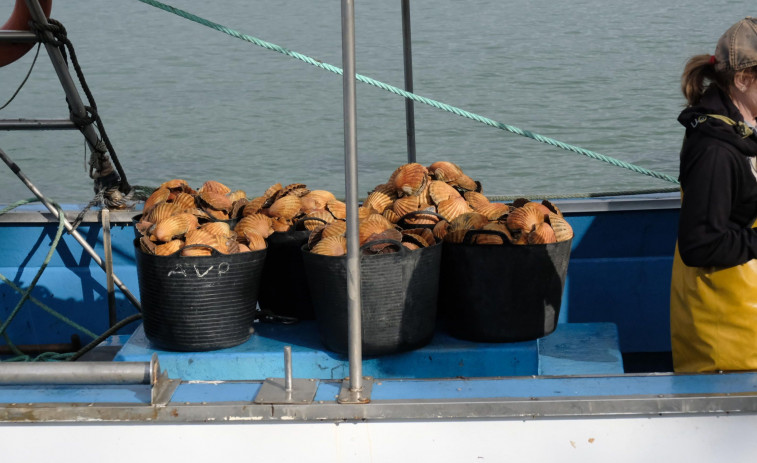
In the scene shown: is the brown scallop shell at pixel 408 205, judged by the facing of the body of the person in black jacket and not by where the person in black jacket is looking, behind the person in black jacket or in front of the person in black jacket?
behind

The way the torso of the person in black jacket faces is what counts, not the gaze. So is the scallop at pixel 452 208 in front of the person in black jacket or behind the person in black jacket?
behind

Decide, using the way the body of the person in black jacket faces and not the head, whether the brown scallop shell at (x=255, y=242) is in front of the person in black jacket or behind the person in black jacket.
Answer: behind

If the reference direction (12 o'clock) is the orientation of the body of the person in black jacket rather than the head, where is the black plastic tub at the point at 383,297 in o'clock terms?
The black plastic tub is roughly at 6 o'clock from the person in black jacket.

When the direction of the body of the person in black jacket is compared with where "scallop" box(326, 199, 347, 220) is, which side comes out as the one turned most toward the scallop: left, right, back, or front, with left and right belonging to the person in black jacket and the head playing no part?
back

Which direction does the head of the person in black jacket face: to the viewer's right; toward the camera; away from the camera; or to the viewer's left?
to the viewer's right

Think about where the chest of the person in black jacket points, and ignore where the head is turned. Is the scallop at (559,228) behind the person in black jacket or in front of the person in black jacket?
behind

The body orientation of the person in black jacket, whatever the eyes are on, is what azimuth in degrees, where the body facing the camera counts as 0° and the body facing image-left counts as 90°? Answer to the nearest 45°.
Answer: approximately 270°

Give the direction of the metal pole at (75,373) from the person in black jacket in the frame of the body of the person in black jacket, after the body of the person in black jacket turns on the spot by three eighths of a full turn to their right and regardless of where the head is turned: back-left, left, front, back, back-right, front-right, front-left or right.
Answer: front

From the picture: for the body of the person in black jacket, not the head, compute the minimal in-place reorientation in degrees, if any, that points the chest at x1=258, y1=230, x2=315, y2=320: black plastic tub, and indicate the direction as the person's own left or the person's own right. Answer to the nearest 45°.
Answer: approximately 180°
